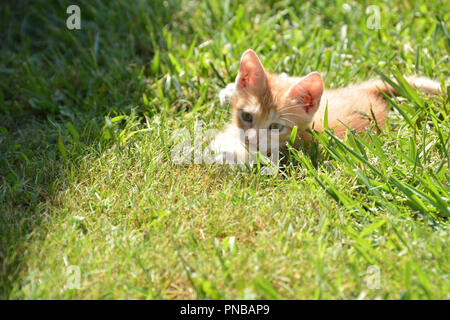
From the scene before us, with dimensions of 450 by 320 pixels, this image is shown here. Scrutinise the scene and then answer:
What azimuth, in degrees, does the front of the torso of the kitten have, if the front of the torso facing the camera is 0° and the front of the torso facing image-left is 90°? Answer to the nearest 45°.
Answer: approximately 90°
